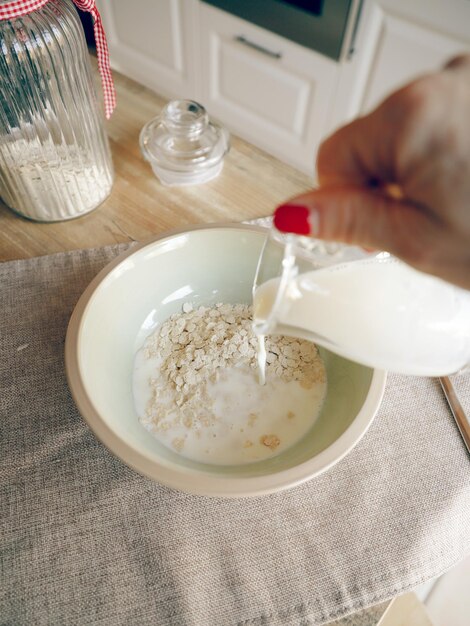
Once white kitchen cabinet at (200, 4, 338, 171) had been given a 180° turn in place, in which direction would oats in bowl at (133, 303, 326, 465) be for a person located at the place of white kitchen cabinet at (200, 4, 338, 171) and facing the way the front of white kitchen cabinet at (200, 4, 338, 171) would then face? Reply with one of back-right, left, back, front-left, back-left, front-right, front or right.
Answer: back-right

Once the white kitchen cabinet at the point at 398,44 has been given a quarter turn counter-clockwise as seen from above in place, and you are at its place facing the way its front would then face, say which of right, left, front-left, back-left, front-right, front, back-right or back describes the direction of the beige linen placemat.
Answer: front-right

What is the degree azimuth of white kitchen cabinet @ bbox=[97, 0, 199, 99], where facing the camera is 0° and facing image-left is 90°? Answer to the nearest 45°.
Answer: approximately 45°

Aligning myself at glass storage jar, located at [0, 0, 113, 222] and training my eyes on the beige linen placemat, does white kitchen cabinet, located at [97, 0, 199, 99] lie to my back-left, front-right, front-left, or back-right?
back-left

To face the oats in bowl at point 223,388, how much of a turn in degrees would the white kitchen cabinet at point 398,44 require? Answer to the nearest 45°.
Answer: approximately 45° to its left

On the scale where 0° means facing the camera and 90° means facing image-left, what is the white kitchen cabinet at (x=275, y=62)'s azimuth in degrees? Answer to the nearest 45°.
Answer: approximately 45°

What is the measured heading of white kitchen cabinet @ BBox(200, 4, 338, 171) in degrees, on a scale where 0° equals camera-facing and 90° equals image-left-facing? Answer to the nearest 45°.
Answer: approximately 45°

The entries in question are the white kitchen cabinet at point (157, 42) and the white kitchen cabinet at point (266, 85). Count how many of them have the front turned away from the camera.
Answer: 0
